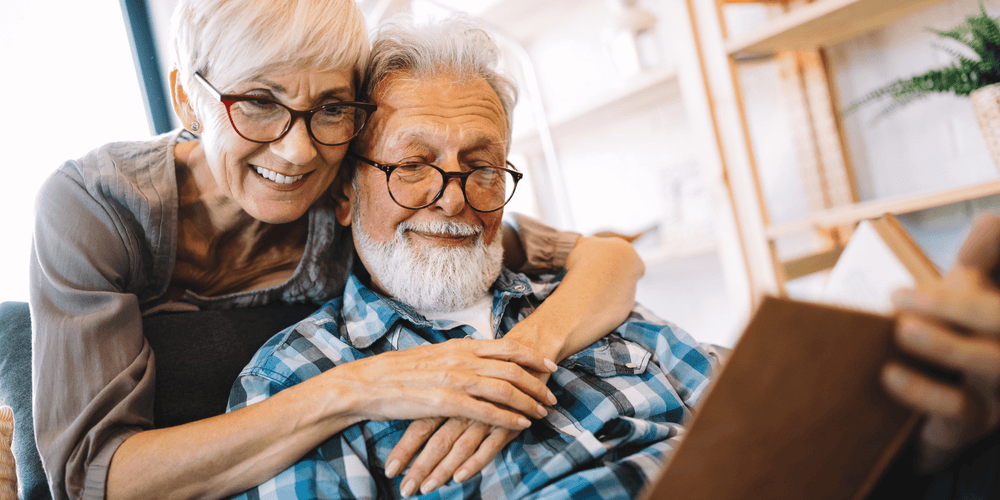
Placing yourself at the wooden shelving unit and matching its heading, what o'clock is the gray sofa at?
The gray sofa is roughly at 1 o'clock from the wooden shelving unit.

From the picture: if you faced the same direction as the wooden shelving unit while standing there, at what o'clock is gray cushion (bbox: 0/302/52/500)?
The gray cushion is roughly at 1 o'clock from the wooden shelving unit.

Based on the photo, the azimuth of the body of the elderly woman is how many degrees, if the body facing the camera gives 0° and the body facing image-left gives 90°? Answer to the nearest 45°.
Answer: approximately 315°
